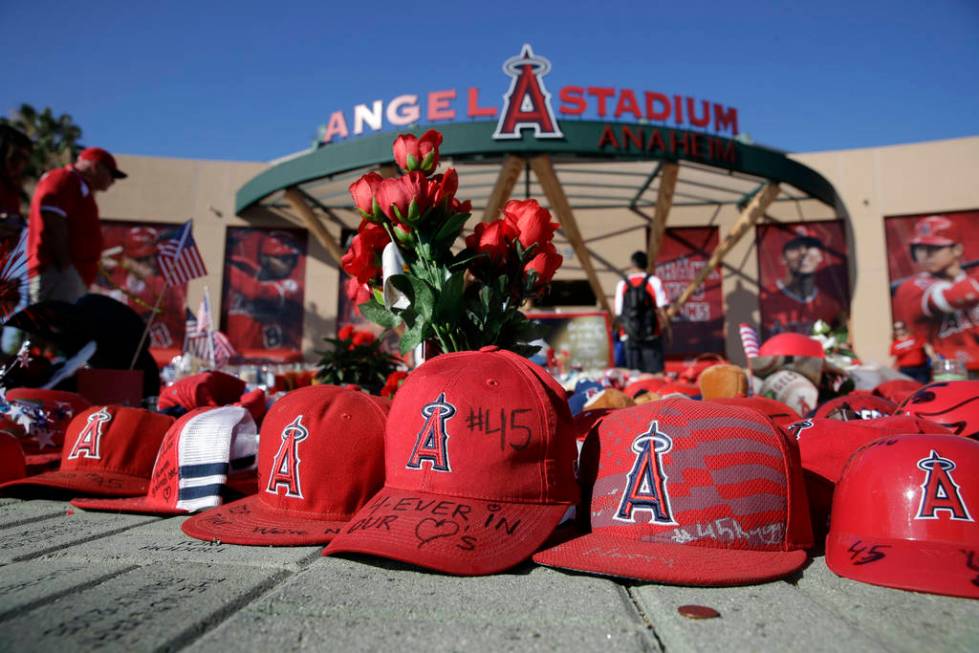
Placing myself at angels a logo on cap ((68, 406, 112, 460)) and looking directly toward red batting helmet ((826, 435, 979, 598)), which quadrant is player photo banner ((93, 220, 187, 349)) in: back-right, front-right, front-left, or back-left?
back-left

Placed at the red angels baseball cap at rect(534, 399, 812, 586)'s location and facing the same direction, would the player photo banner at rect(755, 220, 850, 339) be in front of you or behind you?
behind

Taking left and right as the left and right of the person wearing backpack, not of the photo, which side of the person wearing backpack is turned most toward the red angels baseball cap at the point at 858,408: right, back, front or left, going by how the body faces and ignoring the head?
back

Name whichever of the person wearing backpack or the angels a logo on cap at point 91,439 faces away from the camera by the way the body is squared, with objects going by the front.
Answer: the person wearing backpack

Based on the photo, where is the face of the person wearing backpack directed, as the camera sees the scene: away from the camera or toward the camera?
away from the camera

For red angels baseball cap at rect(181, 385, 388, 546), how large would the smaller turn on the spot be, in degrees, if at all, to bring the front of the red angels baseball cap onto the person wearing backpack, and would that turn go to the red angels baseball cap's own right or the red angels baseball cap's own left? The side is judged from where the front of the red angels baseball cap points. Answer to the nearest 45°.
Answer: approximately 180°

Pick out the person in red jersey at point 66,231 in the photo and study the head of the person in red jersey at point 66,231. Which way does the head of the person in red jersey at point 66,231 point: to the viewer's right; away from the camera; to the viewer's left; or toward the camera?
to the viewer's right

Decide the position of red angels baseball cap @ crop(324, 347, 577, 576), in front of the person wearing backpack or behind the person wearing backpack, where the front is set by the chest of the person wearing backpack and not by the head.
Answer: behind

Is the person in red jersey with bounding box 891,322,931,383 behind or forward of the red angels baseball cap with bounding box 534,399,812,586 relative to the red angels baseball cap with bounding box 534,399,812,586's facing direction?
behind

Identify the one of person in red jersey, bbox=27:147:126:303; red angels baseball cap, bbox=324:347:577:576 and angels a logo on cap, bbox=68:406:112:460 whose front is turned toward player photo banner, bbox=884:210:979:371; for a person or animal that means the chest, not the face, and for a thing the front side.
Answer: the person in red jersey

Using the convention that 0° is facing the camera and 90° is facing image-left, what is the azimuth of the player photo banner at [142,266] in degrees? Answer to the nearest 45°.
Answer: approximately 0°

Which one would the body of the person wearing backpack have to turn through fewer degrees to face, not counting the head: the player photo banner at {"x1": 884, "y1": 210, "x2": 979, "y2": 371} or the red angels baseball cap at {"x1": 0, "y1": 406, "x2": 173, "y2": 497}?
the player photo banner

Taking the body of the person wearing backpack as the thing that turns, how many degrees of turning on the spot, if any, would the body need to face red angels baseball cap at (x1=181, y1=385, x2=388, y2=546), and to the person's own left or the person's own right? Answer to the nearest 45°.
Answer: approximately 180°

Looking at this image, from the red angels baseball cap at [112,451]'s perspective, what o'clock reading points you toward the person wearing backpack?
The person wearing backpack is roughly at 7 o'clock from the red angels baseball cap.

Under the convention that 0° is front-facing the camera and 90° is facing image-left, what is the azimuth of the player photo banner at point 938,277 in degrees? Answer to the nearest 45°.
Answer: approximately 0°

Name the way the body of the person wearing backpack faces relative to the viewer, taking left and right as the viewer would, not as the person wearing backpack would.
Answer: facing away from the viewer

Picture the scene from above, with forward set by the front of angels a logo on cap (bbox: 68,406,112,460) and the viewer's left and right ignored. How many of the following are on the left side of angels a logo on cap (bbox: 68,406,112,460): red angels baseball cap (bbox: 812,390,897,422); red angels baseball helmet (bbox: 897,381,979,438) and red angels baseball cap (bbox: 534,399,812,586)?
3
